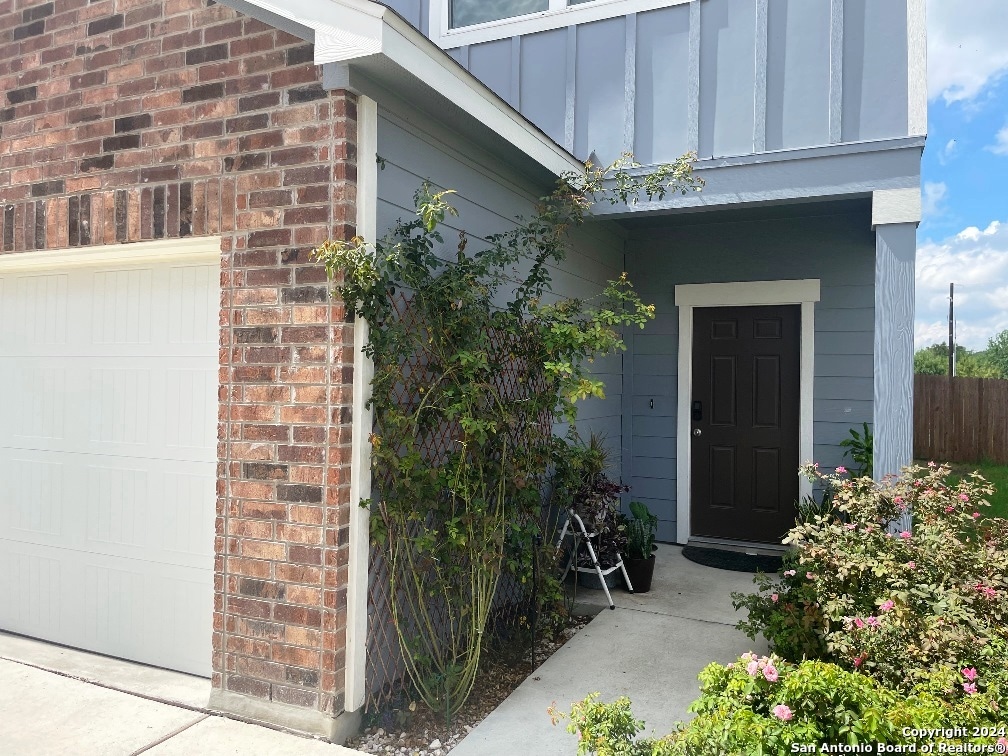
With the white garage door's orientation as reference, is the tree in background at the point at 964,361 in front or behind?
behind

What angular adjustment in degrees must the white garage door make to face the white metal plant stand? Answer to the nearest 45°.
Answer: approximately 135° to its left

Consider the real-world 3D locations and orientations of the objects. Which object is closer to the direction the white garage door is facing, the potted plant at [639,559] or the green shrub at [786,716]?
the green shrub

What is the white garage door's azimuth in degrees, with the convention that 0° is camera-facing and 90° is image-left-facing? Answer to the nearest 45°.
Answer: approximately 45°

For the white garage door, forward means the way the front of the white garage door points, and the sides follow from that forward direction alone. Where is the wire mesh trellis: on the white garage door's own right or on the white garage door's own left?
on the white garage door's own left

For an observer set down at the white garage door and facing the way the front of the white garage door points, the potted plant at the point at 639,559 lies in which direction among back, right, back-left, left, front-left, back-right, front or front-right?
back-left

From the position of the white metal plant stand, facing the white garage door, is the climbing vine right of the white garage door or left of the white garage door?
left

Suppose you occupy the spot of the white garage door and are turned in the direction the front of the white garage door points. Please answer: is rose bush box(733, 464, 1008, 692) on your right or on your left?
on your left
